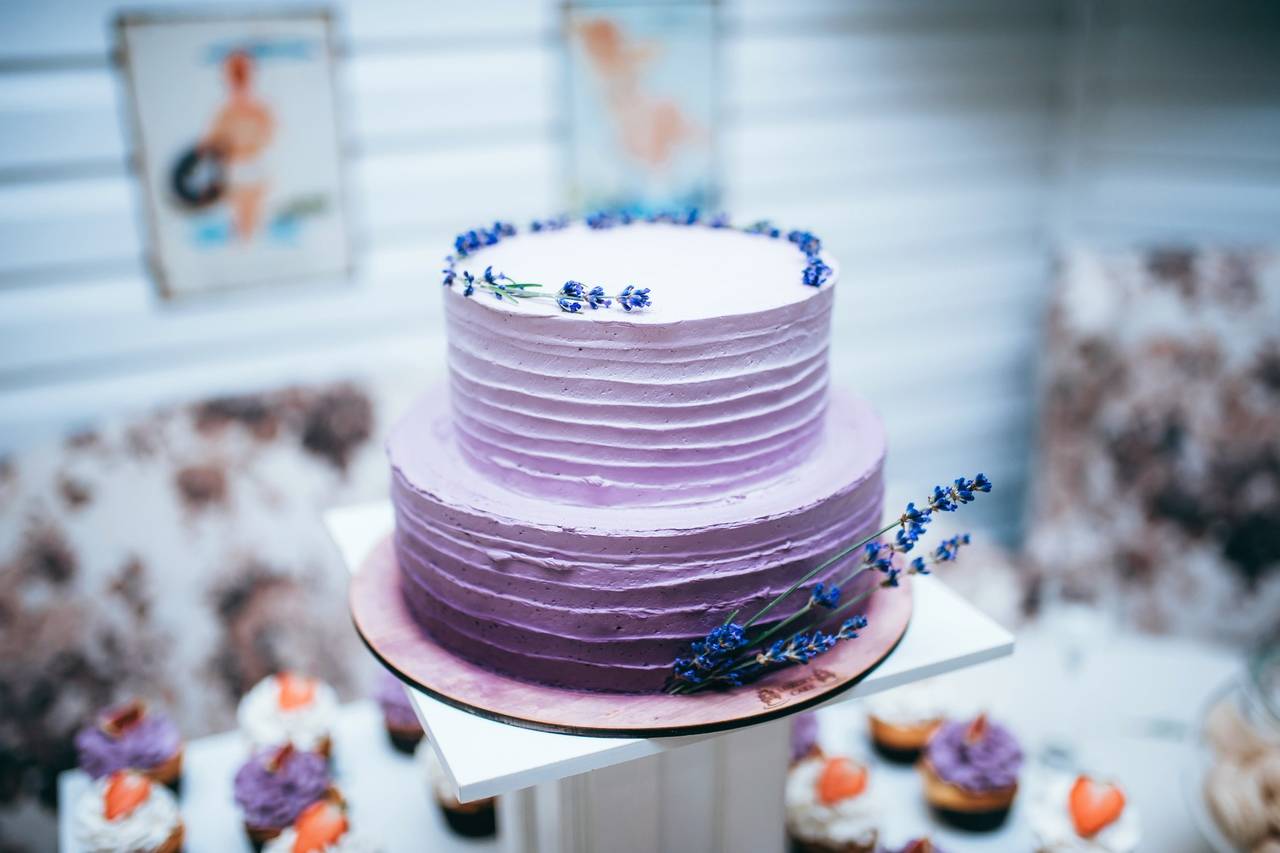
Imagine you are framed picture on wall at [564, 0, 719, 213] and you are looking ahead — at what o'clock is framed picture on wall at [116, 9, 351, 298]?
framed picture on wall at [116, 9, 351, 298] is roughly at 2 o'clock from framed picture on wall at [564, 0, 719, 213].

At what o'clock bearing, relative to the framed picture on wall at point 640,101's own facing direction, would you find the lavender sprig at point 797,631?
The lavender sprig is roughly at 12 o'clock from the framed picture on wall.

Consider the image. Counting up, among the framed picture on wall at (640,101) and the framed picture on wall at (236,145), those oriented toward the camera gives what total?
2

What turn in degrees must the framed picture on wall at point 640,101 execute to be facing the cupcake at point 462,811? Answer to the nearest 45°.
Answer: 0° — it already faces it

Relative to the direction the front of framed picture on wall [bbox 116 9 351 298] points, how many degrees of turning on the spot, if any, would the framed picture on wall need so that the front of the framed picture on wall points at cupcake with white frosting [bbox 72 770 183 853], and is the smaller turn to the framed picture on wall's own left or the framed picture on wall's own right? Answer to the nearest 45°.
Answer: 0° — it already faces it

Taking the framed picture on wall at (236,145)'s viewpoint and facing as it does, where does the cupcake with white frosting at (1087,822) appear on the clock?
The cupcake with white frosting is roughly at 11 o'clock from the framed picture on wall.

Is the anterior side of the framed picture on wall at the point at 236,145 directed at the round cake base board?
yes

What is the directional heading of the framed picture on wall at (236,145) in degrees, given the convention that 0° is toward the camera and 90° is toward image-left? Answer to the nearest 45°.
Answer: approximately 0°

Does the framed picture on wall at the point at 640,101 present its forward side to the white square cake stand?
yes
